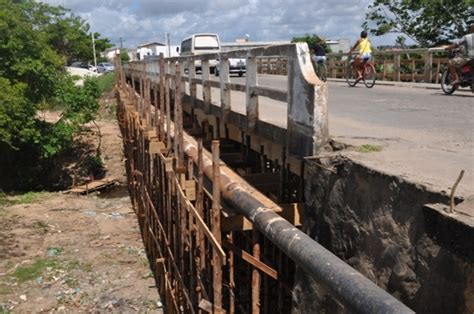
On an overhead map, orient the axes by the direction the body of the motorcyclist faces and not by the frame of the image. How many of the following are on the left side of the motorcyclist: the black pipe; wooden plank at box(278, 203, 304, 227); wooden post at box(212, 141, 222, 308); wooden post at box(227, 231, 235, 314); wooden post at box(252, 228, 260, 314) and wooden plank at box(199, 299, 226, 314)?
6

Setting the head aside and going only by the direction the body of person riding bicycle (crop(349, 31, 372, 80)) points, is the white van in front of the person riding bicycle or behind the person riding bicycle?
in front

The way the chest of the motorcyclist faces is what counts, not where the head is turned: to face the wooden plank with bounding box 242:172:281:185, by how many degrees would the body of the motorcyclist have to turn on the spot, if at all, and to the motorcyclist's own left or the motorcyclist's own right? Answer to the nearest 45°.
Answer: approximately 90° to the motorcyclist's own left

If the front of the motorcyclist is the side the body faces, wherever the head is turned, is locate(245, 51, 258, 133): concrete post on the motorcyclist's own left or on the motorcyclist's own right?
on the motorcyclist's own left

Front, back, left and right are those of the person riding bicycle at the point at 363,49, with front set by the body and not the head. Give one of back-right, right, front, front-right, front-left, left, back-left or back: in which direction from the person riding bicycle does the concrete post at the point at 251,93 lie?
back-left

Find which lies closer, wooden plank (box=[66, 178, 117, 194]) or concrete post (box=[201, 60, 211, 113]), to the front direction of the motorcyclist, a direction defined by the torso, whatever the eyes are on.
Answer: the wooden plank

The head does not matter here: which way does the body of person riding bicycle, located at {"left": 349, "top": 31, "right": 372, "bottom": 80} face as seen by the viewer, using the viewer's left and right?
facing away from the viewer and to the left of the viewer
